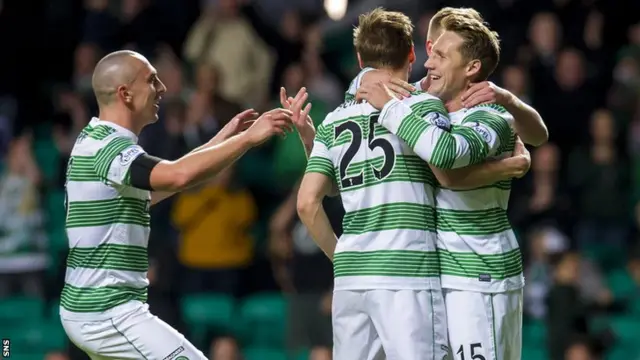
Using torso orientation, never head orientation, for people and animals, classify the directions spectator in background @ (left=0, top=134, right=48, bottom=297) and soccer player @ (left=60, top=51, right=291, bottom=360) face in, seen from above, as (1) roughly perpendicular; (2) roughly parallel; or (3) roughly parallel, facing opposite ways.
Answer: roughly perpendicular

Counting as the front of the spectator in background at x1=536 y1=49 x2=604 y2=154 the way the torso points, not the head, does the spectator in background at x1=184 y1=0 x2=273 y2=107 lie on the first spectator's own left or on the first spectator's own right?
on the first spectator's own right

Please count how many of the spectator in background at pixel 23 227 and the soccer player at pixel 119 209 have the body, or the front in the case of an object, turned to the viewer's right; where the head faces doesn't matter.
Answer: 1
